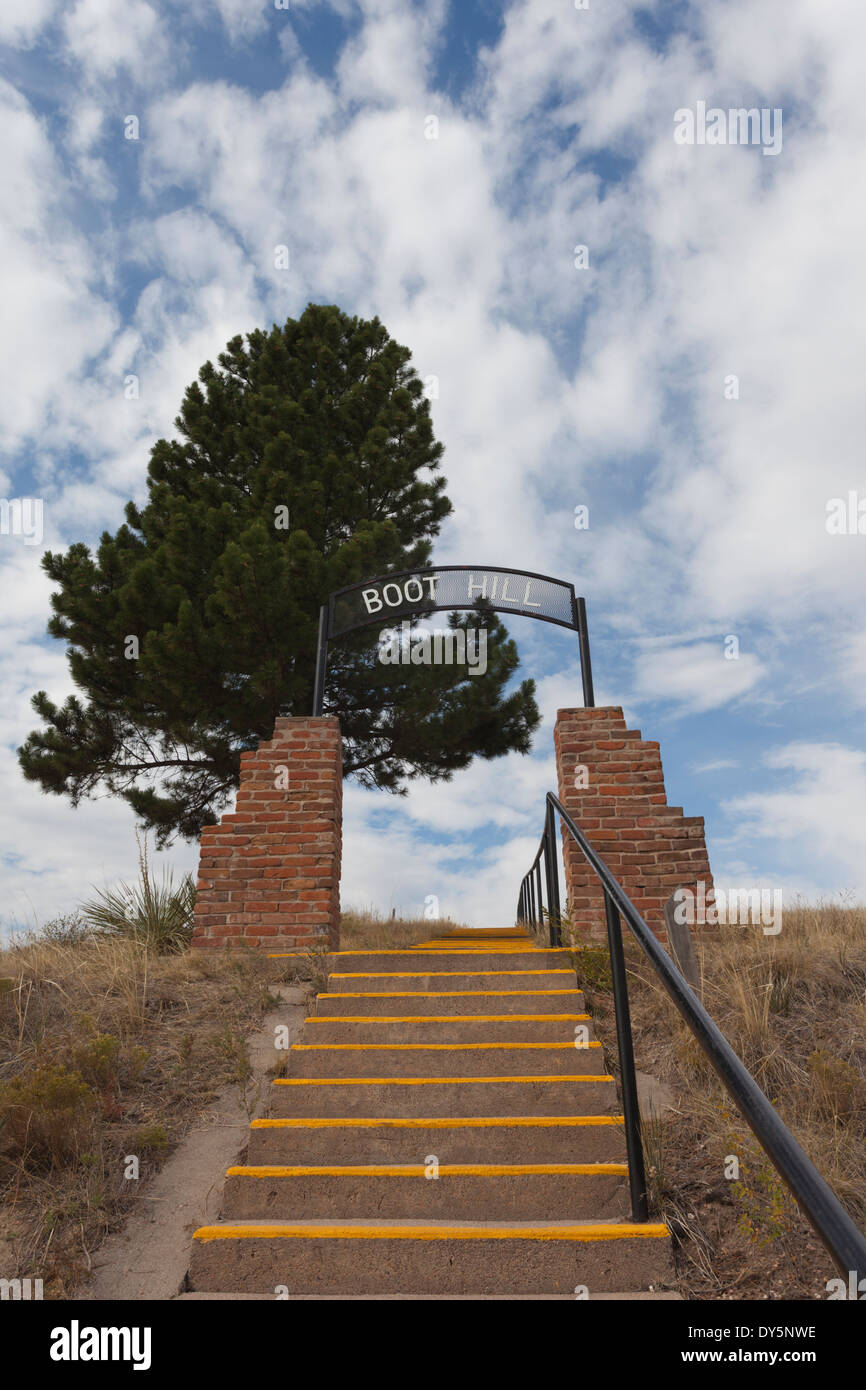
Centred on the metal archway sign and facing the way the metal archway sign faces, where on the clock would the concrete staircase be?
The concrete staircase is roughly at 12 o'clock from the metal archway sign.

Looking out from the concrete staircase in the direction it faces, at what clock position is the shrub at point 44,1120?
The shrub is roughly at 3 o'clock from the concrete staircase.

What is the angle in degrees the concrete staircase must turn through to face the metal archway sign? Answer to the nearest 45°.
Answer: approximately 180°

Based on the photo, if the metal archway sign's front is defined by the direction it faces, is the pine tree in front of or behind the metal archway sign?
behind

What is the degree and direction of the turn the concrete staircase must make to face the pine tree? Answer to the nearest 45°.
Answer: approximately 180°

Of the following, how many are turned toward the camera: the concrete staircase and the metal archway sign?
2

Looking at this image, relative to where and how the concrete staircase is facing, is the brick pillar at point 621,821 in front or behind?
behind

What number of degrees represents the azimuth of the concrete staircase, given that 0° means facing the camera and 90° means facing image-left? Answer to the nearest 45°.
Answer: approximately 0°

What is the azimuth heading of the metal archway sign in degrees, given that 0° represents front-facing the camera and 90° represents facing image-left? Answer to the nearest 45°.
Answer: approximately 0°
